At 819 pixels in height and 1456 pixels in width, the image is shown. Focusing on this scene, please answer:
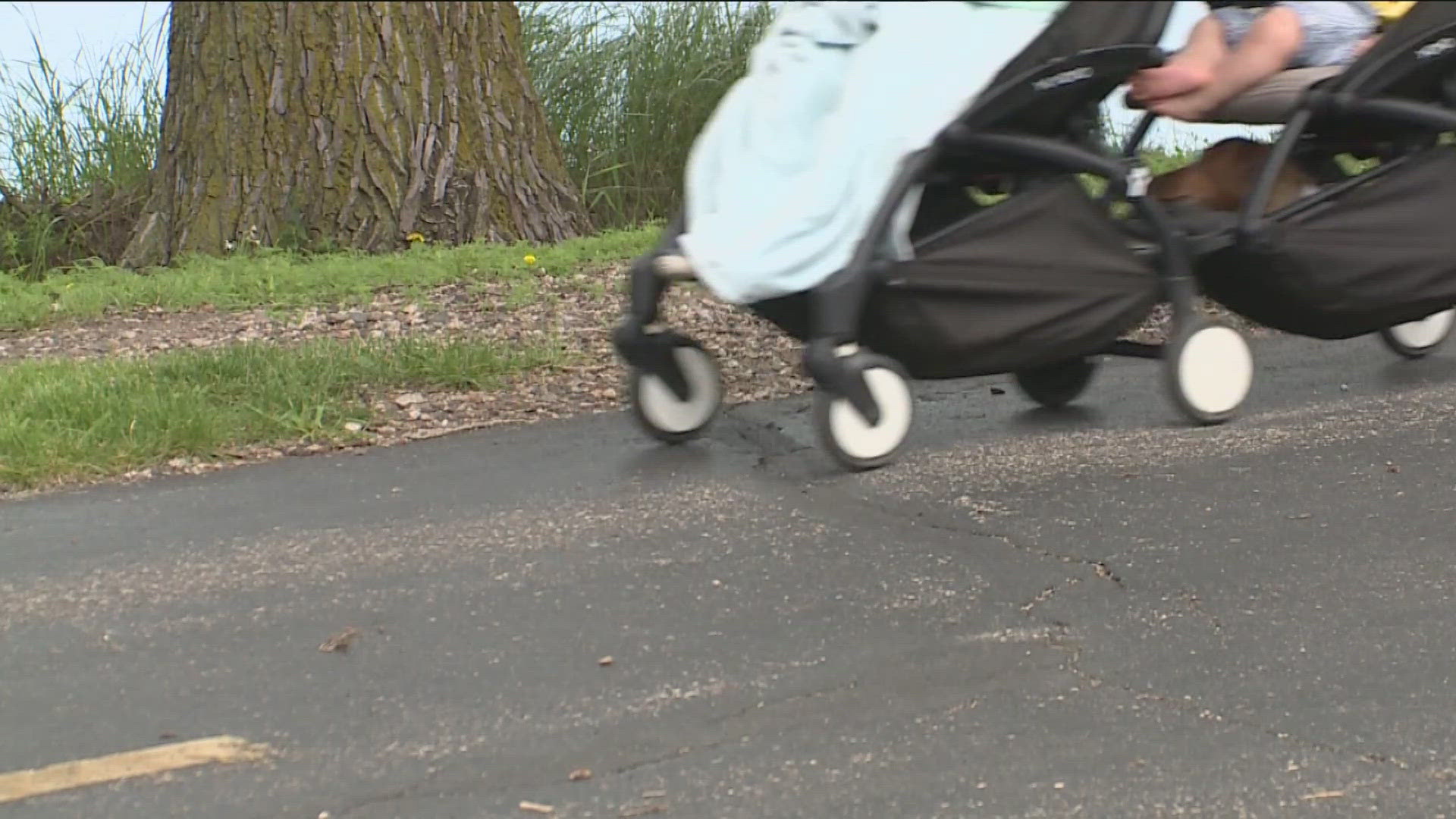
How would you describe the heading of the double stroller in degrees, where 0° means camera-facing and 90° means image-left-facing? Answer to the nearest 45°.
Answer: approximately 45°

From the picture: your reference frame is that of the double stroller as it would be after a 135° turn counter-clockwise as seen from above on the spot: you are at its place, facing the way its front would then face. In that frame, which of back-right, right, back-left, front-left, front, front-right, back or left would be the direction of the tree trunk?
back-left
